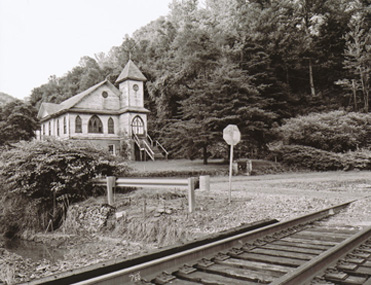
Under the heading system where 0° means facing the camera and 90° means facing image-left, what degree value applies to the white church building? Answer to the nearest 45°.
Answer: approximately 315°

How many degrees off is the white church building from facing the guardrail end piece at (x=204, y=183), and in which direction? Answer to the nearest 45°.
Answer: approximately 45° to its right

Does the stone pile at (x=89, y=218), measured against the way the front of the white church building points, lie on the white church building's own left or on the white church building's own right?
on the white church building's own right

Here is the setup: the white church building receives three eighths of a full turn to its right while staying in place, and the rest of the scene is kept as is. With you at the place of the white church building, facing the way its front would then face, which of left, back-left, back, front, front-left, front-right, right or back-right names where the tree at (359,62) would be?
back

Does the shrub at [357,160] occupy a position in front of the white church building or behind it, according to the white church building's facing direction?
in front

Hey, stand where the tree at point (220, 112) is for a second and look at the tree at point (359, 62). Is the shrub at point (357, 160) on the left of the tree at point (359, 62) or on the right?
right

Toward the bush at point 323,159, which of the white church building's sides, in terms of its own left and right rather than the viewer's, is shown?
front

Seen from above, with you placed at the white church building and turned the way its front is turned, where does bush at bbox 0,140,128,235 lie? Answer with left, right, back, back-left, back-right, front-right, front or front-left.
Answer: front-right
